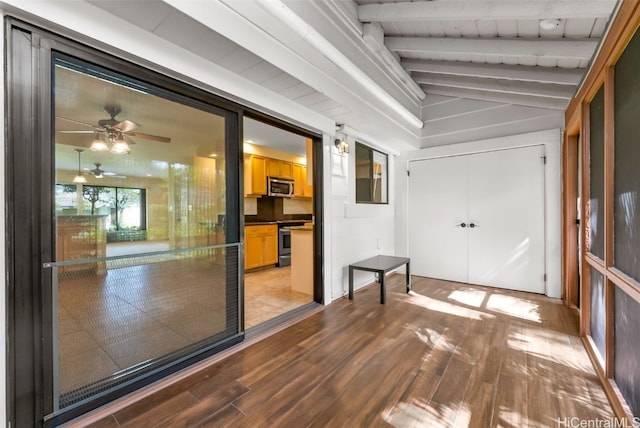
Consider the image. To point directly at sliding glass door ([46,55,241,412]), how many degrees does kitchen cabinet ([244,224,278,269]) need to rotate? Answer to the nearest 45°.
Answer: approximately 45° to its right

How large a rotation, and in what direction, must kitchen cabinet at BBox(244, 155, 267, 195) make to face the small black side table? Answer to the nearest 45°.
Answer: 0° — it already faces it

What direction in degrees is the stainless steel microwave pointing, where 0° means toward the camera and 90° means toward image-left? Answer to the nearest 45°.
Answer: approximately 315°
